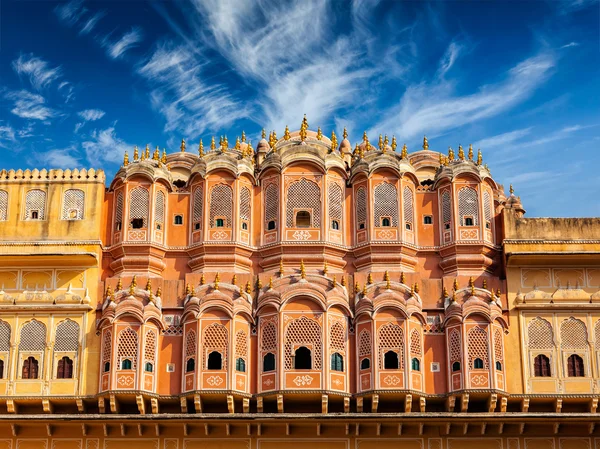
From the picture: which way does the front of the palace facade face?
toward the camera
